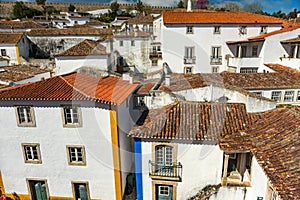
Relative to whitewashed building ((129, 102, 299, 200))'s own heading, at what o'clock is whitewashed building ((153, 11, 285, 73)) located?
whitewashed building ((153, 11, 285, 73)) is roughly at 6 o'clock from whitewashed building ((129, 102, 299, 200)).

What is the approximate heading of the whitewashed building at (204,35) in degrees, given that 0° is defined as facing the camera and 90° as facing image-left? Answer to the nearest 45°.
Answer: approximately 0°

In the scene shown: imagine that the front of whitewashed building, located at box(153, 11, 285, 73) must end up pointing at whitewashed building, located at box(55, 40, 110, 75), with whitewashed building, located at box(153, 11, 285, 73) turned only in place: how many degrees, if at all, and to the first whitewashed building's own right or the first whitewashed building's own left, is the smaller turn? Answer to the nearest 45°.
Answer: approximately 45° to the first whitewashed building's own right

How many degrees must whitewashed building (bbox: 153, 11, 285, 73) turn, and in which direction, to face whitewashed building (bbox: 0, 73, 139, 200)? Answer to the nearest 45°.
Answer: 0° — it already faces it

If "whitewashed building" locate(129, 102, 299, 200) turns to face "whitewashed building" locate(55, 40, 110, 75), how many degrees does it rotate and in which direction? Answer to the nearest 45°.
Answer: approximately 135° to its right

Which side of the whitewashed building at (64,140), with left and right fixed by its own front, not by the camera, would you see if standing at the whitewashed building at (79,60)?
back

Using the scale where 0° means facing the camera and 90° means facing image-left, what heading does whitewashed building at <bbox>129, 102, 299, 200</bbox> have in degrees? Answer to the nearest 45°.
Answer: approximately 0°

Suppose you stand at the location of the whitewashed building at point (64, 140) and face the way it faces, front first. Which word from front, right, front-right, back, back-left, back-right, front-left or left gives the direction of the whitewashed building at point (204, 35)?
back-left
